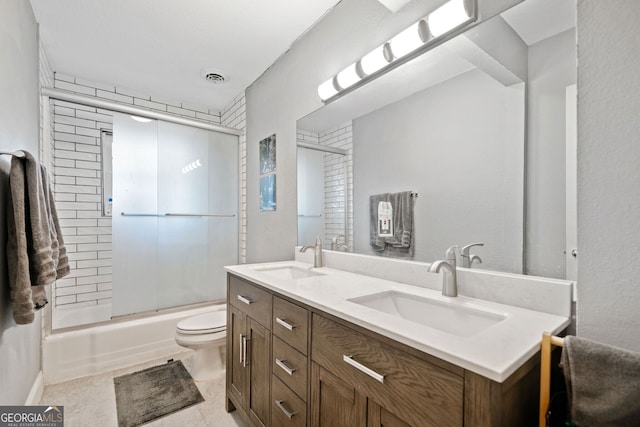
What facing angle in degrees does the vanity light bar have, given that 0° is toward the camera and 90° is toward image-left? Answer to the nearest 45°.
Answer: approximately 45°

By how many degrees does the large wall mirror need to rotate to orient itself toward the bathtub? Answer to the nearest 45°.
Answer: approximately 45° to its right

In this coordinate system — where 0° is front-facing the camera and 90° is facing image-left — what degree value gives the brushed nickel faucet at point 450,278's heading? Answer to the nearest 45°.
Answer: approximately 45°

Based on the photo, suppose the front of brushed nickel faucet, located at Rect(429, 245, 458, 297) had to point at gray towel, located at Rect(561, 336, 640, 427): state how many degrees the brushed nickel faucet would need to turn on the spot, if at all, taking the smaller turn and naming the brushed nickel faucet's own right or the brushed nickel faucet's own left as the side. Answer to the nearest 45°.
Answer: approximately 90° to the brushed nickel faucet's own left
